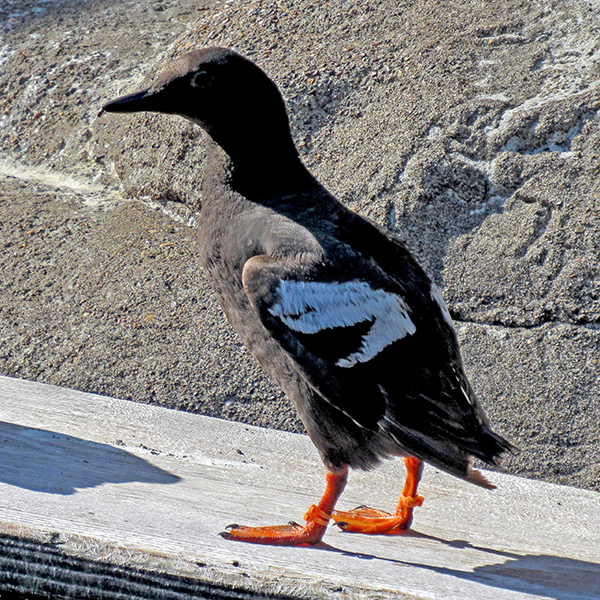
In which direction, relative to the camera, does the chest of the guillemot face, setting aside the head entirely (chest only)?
to the viewer's left
